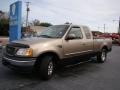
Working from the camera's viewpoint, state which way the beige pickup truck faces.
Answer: facing the viewer and to the left of the viewer
